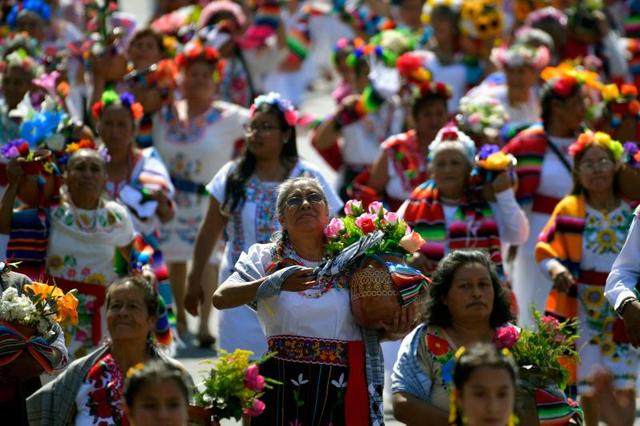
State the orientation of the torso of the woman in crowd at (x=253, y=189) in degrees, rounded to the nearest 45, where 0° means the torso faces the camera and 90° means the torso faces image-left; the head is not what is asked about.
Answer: approximately 45°

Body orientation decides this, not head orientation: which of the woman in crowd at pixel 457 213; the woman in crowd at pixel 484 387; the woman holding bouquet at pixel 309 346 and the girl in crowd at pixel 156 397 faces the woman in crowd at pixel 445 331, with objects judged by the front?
the woman in crowd at pixel 457 213

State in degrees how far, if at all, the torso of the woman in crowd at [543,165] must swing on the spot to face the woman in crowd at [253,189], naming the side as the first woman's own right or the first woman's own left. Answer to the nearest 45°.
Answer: approximately 90° to the first woman's own right

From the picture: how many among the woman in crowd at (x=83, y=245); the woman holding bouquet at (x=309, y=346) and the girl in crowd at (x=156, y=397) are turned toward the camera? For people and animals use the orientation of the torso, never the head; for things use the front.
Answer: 3

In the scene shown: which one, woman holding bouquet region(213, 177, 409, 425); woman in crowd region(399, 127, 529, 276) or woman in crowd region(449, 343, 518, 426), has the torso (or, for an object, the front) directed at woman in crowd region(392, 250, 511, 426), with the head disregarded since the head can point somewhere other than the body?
woman in crowd region(399, 127, 529, 276)

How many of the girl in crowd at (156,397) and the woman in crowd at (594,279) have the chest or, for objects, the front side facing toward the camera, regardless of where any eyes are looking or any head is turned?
2

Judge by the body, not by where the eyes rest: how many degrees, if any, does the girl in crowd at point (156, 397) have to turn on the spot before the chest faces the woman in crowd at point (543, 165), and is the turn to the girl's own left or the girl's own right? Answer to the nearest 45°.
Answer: approximately 135° to the girl's own left

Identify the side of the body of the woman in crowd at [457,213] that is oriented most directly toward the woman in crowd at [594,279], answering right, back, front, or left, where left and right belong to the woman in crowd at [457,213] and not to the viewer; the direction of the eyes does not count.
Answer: left

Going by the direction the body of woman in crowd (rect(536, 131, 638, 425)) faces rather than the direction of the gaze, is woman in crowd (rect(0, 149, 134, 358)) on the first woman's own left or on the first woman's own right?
on the first woman's own right

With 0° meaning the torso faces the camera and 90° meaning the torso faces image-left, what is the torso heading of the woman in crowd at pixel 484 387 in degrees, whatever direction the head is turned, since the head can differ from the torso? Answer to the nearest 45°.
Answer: approximately 0°

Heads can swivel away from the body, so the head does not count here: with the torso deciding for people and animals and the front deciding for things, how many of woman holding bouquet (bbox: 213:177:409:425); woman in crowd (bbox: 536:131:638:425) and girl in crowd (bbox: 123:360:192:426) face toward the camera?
3
